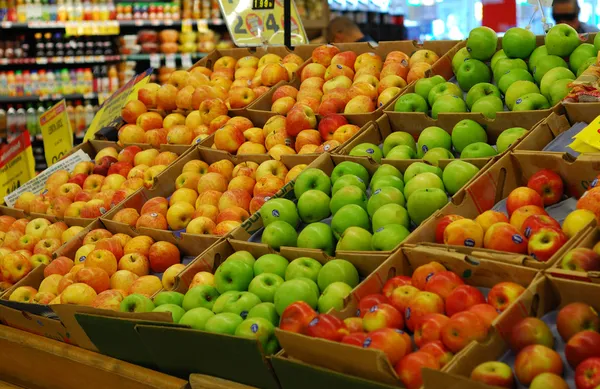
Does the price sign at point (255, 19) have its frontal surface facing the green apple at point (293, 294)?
yes

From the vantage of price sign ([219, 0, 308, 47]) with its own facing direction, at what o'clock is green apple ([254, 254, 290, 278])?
The green apple is roughly at 12 o'clock from the price sign.

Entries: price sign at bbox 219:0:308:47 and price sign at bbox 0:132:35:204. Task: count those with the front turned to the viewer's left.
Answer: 0

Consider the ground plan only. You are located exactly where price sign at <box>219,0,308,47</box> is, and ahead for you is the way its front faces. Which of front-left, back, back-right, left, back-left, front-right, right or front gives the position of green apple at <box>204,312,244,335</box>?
front

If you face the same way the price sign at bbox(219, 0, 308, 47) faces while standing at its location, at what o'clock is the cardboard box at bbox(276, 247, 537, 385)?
The cardboard box is roughly at 12 o'clock from the price sign.

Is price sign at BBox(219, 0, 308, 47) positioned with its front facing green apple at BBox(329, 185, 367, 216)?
yes

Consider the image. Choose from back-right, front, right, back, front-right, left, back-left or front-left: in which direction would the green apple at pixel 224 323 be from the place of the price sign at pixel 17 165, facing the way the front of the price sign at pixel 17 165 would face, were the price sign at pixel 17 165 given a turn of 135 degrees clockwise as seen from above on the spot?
left

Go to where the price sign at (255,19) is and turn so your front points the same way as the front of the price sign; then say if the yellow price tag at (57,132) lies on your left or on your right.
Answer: on your right

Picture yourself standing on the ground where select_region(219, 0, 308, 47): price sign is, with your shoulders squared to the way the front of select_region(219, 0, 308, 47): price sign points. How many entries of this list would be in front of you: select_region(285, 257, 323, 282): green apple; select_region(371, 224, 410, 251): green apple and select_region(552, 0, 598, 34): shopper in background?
2

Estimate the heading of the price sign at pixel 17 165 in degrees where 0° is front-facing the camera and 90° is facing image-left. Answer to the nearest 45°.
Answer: approximately 315°

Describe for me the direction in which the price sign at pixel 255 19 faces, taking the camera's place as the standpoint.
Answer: facing the viewer

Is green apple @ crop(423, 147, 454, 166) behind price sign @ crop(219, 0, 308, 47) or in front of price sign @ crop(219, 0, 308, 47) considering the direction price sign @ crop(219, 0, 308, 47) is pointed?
in front

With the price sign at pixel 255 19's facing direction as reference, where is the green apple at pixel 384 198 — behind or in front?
in front
